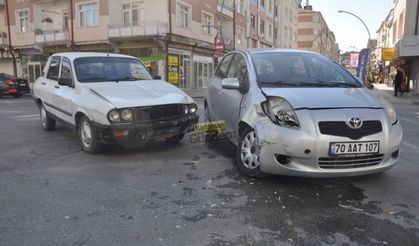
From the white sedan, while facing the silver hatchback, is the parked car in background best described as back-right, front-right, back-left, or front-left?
back-left

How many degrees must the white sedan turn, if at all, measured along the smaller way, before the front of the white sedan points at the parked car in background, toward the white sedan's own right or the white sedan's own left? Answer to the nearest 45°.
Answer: approximately 135° to the white sedan's own left

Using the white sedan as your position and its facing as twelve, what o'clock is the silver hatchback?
The silver hatchback is roughly at 12 o'clock from the white sedan.

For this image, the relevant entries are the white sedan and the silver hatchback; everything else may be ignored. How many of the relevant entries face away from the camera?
0

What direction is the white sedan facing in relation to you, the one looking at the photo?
facing the viewer and to the right of the viewer

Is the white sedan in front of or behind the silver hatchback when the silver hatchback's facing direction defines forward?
behind

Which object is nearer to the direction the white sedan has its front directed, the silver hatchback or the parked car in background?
the silver hatchback

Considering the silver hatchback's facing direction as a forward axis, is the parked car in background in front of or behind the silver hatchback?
behind
